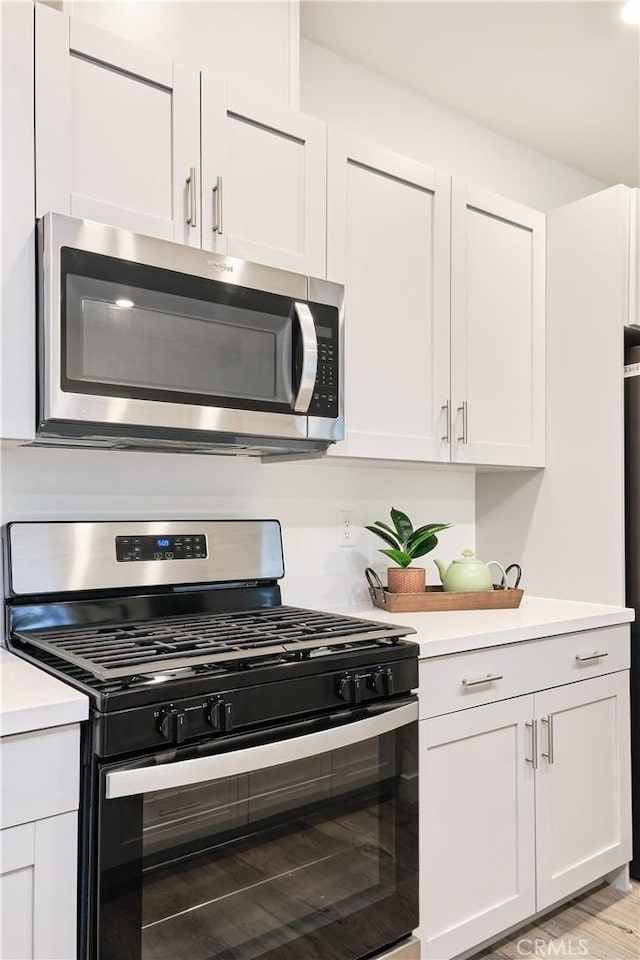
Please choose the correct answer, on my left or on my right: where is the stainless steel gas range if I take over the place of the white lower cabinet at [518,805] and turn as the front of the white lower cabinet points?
on my right

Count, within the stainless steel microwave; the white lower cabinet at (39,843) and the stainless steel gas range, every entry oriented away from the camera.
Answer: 0

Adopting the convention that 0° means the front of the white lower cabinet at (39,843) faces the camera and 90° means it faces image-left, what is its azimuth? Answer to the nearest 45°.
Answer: approximately 315°

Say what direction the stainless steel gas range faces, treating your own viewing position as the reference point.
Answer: facing the viewer and to the right of the viewer

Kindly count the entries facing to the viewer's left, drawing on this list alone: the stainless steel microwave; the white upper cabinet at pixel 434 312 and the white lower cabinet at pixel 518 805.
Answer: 0

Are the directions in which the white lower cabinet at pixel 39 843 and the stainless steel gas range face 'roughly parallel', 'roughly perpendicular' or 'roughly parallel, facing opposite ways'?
roughly parallel

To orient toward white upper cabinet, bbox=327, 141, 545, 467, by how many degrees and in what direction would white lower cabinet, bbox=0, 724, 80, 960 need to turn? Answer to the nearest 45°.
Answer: approximately 90° to its left

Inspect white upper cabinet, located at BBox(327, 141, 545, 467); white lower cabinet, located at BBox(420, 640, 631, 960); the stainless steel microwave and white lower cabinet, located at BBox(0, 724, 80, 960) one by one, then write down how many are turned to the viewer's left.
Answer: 0

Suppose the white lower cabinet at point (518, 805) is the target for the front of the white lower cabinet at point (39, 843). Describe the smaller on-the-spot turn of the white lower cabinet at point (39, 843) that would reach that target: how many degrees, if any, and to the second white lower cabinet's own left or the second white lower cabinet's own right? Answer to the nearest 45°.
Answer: approximately 45° to the second white lower cabinet's own left

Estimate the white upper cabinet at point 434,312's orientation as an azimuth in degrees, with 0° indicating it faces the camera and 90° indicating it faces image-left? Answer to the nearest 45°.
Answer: approximately 315°

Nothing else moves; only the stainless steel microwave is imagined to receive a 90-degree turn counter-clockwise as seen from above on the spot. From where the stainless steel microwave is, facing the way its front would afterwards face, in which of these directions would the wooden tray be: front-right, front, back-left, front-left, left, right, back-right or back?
front

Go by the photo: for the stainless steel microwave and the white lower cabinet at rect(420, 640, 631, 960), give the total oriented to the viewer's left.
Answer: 0

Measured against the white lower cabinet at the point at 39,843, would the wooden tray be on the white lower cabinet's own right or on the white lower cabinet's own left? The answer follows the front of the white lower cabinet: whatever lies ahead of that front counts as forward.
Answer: on the white lower cabinet's own left

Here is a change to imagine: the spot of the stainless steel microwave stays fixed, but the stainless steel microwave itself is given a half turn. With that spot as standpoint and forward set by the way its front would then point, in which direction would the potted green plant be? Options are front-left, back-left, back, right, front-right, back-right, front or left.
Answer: right

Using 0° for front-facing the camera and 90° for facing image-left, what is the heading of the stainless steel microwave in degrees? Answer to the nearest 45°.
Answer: approximately 315°
